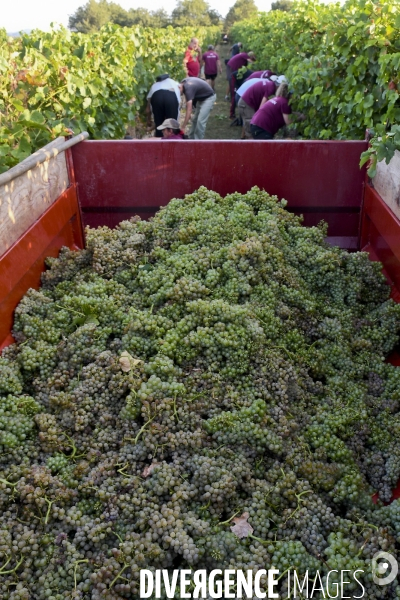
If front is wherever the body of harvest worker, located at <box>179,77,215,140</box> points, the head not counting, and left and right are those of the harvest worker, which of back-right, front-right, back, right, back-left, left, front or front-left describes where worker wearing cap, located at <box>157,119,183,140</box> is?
left

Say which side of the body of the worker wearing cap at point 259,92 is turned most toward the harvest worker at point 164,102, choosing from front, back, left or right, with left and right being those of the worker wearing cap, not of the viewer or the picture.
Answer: back

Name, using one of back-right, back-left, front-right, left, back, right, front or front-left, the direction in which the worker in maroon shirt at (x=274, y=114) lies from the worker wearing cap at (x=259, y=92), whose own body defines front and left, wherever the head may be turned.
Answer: right

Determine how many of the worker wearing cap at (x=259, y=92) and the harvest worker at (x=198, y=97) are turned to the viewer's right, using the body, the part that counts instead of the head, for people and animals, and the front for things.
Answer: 1

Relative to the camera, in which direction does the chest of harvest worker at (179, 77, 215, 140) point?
to the viewer's left

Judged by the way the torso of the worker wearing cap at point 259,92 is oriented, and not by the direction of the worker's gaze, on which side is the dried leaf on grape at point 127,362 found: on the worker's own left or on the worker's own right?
on the worker's own right

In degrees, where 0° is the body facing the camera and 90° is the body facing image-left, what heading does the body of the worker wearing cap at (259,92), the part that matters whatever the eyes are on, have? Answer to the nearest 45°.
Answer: approximately 270°

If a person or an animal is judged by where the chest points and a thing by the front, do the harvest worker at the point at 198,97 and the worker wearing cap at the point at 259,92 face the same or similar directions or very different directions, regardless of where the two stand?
very different directions

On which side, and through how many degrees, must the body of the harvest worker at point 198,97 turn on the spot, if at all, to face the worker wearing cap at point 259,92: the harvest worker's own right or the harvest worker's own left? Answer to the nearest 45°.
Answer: approximately 135° to the harvest worker's own left

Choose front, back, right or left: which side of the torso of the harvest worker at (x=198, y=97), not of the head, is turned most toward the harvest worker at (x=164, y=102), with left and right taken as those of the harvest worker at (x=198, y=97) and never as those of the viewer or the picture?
front

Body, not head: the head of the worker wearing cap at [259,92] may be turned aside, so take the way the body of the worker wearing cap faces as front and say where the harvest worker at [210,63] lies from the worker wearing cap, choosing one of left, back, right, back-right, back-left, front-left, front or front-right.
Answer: left
